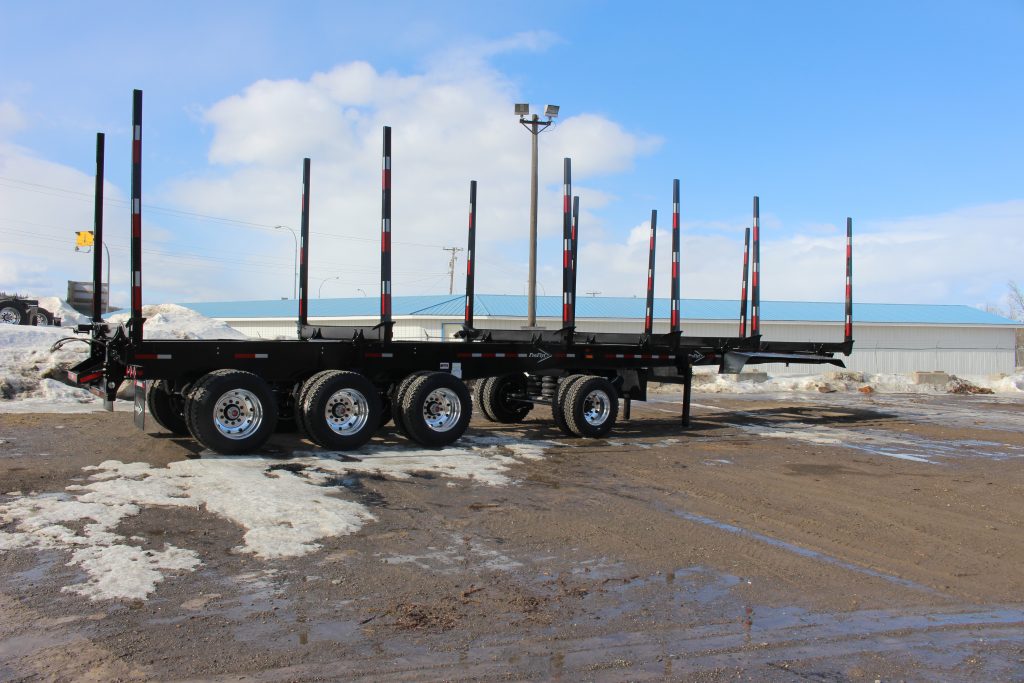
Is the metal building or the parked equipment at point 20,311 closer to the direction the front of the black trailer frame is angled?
the metal building

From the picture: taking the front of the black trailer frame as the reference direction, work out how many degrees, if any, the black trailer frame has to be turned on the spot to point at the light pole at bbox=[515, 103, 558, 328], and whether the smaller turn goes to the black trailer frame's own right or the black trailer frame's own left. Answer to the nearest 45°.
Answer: approximately 45° to the black trailer frame's own left

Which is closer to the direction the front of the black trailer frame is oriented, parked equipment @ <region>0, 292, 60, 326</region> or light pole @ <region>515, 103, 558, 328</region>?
the light pole

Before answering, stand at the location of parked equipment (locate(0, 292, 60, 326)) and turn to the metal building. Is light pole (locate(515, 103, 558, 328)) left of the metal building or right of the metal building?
right

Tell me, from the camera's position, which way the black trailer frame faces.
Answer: facing away from the viewer and to the right of the viewer

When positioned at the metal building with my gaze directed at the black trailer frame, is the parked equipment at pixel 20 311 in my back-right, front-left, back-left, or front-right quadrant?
front-right

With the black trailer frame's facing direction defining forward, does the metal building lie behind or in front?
in front
